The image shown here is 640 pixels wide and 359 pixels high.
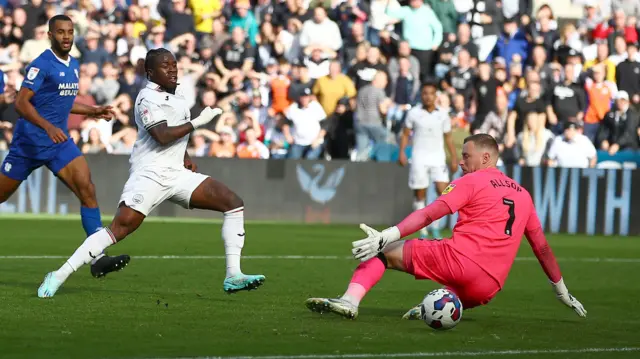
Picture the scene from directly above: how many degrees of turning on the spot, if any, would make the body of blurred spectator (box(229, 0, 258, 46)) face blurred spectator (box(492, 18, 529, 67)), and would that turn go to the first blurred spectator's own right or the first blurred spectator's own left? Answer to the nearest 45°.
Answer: approximately 90° to the first blurred spectator's own left

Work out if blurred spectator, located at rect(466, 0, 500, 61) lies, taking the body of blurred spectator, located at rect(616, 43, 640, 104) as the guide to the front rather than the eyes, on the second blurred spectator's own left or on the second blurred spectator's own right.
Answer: on the second blurred spectator's own right

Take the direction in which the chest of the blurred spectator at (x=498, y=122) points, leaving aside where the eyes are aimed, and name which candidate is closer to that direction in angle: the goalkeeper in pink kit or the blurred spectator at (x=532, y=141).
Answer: the goalkeeper in pink kit

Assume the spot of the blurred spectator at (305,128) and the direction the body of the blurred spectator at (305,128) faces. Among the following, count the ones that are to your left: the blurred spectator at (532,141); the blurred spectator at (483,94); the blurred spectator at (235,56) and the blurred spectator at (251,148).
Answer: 2

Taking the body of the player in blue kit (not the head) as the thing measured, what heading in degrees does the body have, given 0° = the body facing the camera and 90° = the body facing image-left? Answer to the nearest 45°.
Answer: approximately 315°

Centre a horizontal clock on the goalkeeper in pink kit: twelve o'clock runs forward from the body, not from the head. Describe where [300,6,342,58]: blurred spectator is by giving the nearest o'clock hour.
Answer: The blurred spectator is roughly at 1 o'clock from the goalkeeper in pink kit.

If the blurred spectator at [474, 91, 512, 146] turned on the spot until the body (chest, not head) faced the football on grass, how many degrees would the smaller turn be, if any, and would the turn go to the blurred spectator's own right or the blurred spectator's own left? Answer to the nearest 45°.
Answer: approximately 45° to the blurred spectator's own left

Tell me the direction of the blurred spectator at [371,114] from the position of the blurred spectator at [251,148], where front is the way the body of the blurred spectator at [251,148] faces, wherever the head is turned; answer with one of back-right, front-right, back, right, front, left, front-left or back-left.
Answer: left
